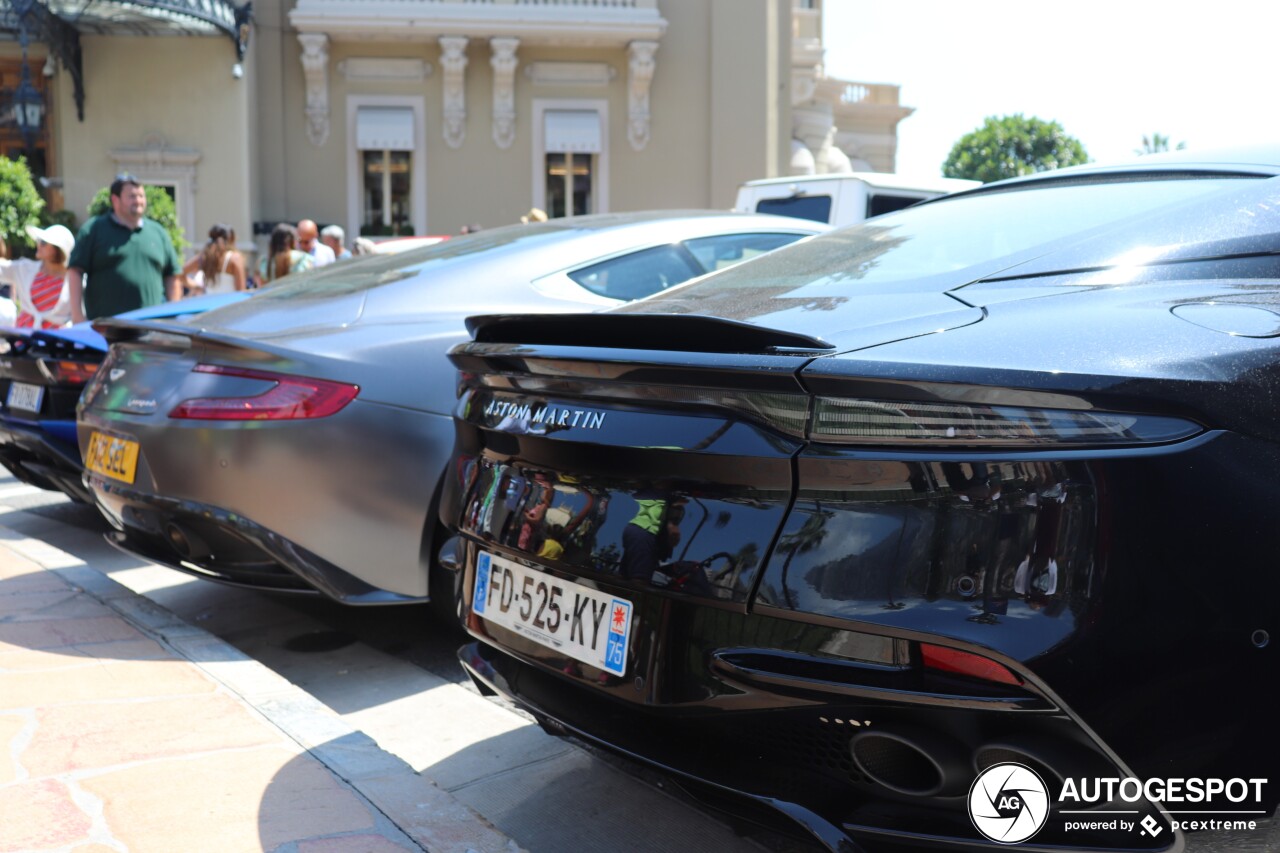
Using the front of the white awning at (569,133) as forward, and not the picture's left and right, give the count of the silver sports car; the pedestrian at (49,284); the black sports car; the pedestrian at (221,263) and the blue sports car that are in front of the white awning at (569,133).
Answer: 5

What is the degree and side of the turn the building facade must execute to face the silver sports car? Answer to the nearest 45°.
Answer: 0° — it already faces it

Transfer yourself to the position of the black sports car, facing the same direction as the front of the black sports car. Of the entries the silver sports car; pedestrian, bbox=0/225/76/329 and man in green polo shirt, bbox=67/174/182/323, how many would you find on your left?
3

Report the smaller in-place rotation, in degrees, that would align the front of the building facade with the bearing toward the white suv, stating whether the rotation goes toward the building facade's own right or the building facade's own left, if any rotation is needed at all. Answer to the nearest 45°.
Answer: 0° — it already faces it

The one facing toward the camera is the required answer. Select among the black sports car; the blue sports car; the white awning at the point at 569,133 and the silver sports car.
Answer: the white awning

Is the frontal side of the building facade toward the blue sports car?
yes

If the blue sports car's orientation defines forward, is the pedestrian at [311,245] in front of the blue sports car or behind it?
in front

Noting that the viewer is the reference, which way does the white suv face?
facing away from the viewer and to the right of the viewer

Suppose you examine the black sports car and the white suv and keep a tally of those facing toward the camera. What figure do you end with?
0

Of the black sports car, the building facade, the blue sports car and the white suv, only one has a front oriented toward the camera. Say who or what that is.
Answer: the building facade

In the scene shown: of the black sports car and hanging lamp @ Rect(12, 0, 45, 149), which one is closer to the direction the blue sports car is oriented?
the hanging lamp

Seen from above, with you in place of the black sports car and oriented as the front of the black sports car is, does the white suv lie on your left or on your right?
on your left

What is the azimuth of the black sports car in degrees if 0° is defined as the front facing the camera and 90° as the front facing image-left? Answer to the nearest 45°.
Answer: approximately 225°
